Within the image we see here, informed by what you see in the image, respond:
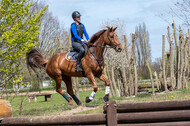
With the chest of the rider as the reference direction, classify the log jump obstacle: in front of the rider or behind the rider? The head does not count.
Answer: in front
